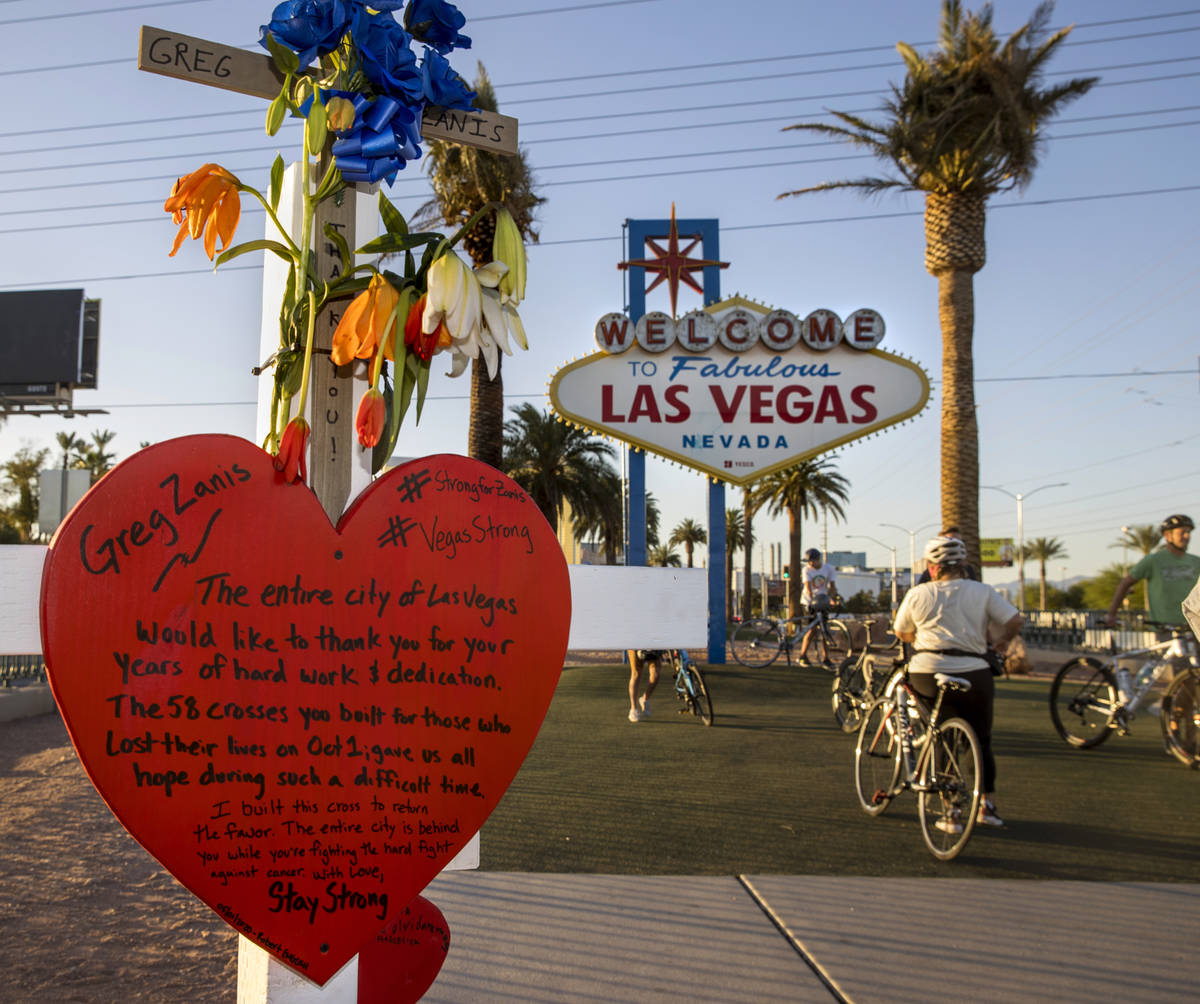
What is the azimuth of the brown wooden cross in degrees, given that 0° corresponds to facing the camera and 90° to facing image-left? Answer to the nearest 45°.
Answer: approximately 0°

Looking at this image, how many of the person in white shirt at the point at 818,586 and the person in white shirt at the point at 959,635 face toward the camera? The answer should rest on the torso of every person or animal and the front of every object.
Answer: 1

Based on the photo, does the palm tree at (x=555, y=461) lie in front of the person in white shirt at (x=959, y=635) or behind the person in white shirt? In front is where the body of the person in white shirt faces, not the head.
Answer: in front

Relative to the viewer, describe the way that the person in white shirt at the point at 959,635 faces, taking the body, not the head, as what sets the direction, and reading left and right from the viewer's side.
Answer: facing away from the viewer

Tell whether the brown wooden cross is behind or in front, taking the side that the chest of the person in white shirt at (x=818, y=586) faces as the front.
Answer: in front

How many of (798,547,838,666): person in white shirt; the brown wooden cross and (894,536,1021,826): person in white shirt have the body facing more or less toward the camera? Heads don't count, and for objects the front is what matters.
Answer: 2

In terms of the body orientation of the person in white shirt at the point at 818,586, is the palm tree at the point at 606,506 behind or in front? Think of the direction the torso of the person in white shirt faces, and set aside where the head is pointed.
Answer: behind
